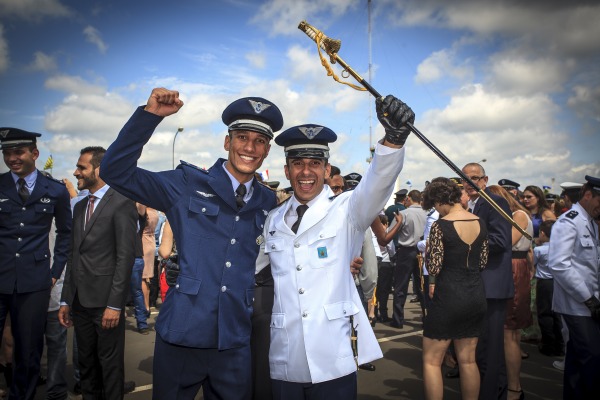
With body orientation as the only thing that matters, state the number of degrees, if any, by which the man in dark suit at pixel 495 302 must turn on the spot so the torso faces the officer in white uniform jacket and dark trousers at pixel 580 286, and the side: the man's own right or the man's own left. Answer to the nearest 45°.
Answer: approximately 135° to the man's own left

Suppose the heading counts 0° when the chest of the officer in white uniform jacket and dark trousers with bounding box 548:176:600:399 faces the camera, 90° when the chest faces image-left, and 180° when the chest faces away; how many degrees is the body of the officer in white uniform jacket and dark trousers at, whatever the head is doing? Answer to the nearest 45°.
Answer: approximately 315°

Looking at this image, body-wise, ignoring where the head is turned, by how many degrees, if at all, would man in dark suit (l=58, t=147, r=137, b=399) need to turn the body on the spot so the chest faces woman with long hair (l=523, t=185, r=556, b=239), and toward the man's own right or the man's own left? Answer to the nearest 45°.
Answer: approximately 135° to the man's own left

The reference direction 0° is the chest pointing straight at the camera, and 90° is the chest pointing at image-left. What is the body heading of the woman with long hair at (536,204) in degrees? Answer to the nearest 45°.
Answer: approximately 45°

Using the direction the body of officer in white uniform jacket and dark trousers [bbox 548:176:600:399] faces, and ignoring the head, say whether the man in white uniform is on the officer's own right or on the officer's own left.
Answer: on the officer's own right

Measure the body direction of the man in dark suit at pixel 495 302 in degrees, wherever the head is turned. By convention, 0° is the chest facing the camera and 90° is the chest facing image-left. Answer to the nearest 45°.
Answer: approximately 45°
